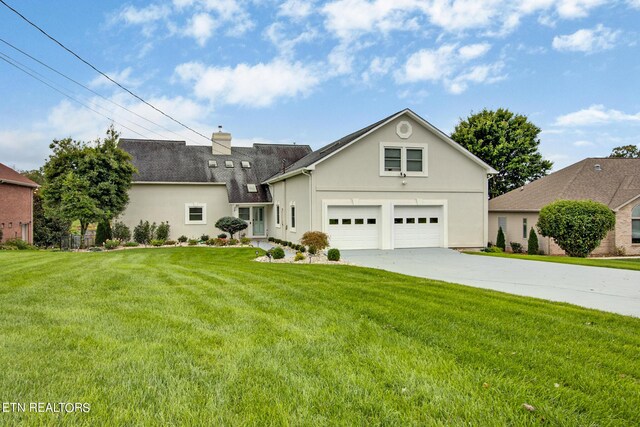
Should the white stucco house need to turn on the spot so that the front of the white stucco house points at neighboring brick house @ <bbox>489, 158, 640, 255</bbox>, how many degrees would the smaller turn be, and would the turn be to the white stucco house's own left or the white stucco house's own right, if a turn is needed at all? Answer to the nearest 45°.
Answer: approximately 90° to the white stucco house's own left

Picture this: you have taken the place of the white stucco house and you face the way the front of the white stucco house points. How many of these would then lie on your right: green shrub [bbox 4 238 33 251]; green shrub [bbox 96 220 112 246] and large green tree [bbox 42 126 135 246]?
3

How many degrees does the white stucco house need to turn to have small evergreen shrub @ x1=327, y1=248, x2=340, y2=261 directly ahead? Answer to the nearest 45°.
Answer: approximately 45° to its right

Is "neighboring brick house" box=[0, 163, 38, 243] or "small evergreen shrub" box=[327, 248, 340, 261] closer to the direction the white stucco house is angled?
the small evergreen shrub

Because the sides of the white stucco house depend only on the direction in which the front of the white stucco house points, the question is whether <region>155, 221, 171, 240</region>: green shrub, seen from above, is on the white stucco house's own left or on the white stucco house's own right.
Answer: on the white stucco house's own right

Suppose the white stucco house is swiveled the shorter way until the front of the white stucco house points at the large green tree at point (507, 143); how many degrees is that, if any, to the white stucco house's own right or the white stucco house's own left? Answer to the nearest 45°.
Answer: approximately 135° to the white stucco house's own left

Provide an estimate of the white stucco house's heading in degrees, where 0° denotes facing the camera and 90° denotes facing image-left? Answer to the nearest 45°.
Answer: approximately 0°

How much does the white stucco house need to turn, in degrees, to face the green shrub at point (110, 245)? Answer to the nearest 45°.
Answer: approximately 90° to its right

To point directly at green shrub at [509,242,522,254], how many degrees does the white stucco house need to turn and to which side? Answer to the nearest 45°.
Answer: approximately 135° to its left

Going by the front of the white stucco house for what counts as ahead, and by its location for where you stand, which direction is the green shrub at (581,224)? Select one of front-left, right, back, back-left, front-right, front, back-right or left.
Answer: left

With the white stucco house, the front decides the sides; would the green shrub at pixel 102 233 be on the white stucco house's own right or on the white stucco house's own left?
on the white stucco house's own right

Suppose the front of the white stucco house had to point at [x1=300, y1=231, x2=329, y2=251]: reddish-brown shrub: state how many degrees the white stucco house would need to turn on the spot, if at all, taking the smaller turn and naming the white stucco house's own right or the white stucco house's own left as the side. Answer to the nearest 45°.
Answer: approximately 45° to the white stucco house's own right

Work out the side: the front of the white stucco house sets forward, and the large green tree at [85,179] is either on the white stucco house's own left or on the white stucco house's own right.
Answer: on the white stucco house's own right
